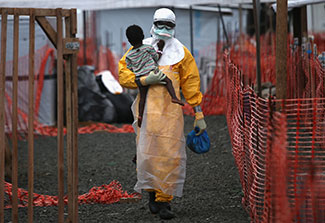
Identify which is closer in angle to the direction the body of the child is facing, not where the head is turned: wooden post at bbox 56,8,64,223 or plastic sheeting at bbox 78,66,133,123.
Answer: the plastic sheeting

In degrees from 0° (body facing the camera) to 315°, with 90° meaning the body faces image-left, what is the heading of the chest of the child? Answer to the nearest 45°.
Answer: approximately 225°

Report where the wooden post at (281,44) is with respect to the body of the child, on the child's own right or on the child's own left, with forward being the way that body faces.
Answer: on the child's own right

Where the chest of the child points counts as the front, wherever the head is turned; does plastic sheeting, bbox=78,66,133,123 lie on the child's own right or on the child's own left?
on the child's own left

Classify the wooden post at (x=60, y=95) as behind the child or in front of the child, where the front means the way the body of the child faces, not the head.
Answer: behind

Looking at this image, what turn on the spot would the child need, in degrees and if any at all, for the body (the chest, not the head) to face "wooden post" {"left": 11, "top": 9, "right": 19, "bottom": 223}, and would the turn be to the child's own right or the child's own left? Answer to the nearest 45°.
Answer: approximately 180°
